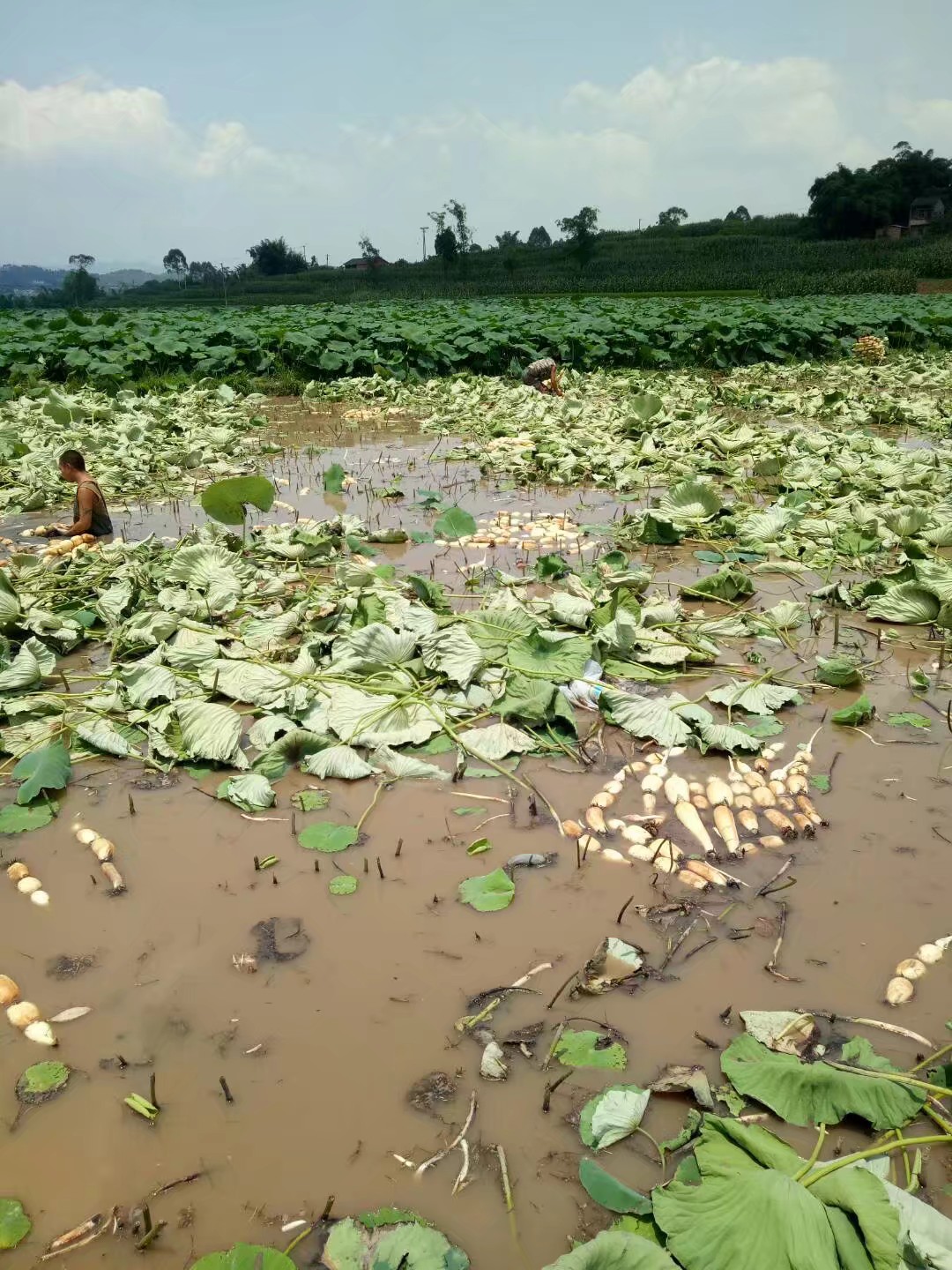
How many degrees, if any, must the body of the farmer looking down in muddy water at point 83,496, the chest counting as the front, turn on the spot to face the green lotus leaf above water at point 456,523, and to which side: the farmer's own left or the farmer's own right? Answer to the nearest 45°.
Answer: approximately 135° to the farmer's own left

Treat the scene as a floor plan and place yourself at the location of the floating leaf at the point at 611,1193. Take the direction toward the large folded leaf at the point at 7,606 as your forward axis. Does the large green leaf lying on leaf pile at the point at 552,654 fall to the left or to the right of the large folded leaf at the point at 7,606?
right

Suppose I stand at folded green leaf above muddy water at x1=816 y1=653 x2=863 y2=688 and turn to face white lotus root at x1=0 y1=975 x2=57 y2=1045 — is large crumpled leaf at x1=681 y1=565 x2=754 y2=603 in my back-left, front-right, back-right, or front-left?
back-right

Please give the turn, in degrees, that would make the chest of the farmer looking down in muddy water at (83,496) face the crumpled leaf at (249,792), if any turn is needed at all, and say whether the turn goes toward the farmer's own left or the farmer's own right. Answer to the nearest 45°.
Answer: approximately 90° to the farmer's own left

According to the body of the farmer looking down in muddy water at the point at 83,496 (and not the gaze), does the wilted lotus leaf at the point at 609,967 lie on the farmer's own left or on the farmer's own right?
on the farmer's own left

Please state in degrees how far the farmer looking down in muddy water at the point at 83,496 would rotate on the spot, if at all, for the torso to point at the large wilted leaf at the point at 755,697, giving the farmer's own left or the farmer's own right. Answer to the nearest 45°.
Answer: approximately 135° to the farmer's own left

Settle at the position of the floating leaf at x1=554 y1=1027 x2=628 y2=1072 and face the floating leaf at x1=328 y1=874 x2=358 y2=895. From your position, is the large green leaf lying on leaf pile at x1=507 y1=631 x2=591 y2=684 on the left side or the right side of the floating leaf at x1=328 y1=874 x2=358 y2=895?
right

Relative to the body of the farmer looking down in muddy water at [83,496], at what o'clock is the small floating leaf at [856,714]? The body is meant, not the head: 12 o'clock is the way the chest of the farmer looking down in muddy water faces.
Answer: The small floating leaf is roughly at 8 o'clock from the farmer looking down in muddy water.

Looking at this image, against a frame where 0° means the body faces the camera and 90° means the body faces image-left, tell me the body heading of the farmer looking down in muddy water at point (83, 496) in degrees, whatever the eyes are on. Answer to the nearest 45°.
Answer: approximately 90°

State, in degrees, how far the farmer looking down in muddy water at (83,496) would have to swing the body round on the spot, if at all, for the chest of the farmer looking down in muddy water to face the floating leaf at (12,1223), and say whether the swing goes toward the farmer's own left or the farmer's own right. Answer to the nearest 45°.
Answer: approximately 90° to the farmer's own left

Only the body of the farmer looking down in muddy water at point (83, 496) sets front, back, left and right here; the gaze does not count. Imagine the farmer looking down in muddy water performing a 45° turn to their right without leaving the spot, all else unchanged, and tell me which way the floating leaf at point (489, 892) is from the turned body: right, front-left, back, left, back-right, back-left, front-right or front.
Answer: back-left

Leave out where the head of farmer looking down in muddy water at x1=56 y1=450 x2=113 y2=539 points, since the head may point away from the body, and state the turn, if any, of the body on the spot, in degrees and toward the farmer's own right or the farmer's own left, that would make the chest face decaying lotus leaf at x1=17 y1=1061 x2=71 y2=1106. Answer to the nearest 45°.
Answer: approximately 90° to the farmer's own left

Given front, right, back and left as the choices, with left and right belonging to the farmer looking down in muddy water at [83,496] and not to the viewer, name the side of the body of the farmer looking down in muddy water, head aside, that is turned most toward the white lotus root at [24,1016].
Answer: left
